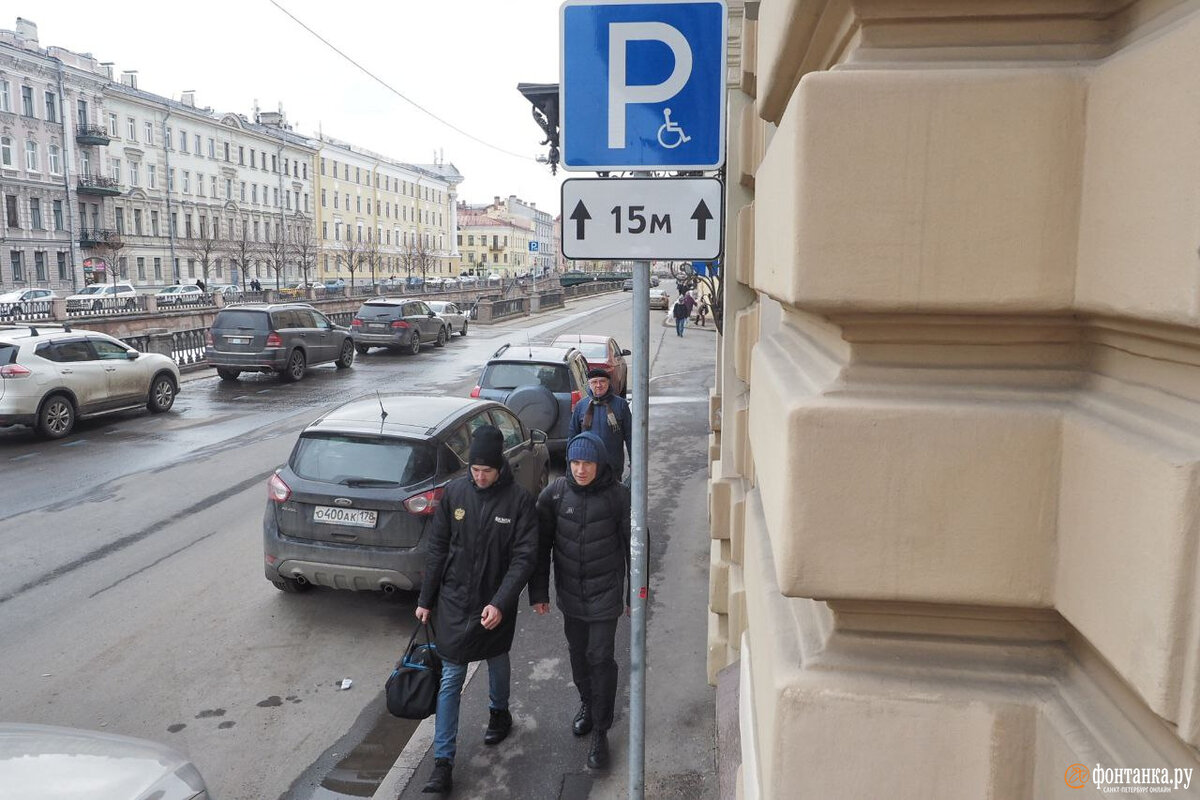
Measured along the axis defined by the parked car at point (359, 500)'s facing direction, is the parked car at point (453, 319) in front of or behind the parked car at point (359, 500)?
in front

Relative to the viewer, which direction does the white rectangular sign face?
toward the camera

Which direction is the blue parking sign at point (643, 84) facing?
toward the camera

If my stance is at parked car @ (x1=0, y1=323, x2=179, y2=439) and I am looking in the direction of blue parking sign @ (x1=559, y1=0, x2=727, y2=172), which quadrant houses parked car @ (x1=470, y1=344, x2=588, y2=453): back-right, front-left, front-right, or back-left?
front-left

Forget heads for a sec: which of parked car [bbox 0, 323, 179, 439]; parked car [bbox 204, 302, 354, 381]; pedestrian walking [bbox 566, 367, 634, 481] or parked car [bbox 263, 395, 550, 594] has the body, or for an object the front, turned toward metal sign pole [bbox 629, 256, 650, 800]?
the pedestrian walking

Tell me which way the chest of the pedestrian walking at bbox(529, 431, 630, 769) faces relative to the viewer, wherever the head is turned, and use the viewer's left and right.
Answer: facing the viewer

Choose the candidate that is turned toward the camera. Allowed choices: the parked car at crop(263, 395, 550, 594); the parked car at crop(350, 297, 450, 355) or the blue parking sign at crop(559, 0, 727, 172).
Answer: the blue parking sign

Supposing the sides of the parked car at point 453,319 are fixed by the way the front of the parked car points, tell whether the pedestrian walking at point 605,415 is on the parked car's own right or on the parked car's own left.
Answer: on the parked car's own right

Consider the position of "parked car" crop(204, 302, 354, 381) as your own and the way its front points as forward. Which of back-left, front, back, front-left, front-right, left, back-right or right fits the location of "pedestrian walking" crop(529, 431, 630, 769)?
back-right

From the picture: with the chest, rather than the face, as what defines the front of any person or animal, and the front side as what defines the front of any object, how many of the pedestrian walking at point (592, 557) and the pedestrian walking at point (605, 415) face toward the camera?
2

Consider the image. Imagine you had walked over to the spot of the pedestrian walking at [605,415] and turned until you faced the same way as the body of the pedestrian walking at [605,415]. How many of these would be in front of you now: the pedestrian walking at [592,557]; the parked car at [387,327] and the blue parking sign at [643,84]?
2

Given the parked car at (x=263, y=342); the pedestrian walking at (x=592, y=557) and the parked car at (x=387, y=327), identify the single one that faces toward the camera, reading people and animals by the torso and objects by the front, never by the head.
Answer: the pedestrian walking
